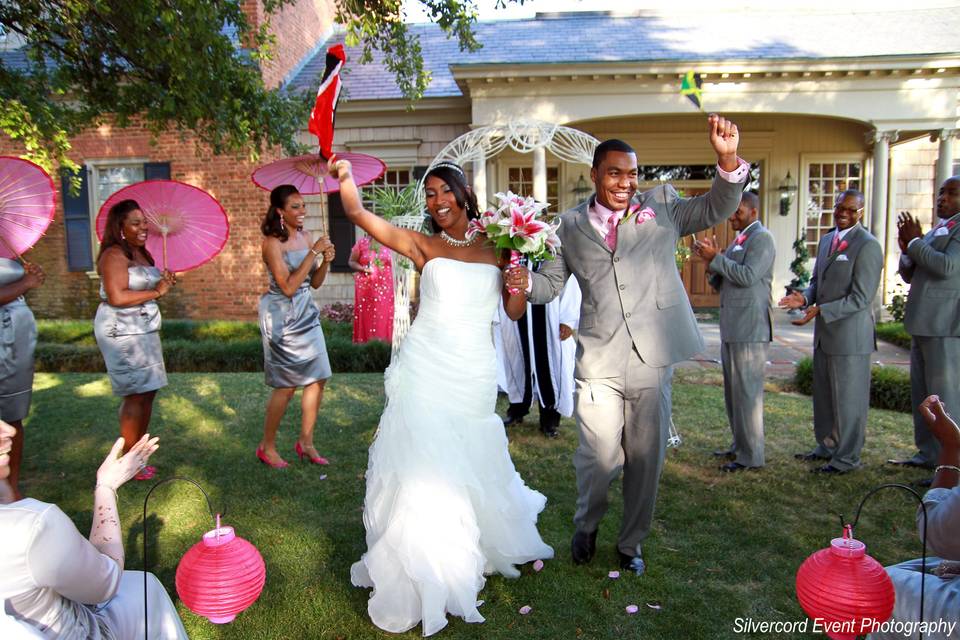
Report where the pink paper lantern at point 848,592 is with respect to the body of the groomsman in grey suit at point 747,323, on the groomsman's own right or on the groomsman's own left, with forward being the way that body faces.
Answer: on the groomsman's own left

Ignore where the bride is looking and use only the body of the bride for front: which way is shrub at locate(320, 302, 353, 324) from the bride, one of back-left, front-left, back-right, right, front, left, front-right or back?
back

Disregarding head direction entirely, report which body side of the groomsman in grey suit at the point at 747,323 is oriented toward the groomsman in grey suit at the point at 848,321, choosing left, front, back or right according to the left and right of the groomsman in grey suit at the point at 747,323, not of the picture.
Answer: back

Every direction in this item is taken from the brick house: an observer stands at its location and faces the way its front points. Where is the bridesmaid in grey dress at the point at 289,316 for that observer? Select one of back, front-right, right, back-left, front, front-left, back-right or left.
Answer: front

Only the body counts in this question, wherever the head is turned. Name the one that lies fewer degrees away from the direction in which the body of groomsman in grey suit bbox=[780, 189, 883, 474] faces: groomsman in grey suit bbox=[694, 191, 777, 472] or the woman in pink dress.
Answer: the groomsman in grey suit

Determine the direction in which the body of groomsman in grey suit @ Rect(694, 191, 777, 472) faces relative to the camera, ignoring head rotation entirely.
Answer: to the viewer's left

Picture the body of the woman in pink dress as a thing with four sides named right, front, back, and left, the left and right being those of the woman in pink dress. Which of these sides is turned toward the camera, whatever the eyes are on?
front

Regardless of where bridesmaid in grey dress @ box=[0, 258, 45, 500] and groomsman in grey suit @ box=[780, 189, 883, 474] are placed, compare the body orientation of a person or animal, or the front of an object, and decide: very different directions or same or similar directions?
very different directions

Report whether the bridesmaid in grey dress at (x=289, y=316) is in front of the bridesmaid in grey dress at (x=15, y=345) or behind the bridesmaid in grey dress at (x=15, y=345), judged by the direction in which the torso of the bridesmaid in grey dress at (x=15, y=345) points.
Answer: in front

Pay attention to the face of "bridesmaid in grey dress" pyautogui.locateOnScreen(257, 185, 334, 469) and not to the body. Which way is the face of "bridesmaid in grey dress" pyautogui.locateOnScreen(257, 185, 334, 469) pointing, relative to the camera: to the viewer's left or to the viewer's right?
to the viewer's right

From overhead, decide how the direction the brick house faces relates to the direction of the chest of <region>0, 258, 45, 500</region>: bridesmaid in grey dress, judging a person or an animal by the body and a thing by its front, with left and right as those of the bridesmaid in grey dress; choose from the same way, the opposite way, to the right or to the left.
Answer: to the right

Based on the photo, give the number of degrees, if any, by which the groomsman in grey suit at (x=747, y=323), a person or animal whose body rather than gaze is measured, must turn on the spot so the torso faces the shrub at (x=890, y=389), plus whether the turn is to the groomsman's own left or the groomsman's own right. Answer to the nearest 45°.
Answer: approximately 135° to the groomsman's own right

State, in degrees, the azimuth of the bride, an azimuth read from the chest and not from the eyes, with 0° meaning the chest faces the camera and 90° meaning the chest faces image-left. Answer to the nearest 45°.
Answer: approximately 0°

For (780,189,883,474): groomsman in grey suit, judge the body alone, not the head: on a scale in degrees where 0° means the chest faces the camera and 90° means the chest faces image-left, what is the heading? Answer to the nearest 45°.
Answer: approximately 45°

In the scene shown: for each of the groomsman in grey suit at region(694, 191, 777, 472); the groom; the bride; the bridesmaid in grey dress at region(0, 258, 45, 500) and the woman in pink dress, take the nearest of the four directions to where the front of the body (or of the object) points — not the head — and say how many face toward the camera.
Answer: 3

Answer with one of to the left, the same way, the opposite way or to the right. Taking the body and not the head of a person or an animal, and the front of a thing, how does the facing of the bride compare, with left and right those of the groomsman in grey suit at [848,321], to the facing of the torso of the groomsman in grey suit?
to the left
